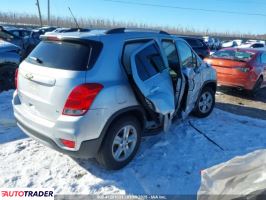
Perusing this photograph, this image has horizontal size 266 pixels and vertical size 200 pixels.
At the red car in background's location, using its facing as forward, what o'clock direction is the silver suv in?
The silver suv is roughly at 5 o'clock from the red car in background.

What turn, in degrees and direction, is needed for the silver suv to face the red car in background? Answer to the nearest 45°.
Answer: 0° — it already faces it

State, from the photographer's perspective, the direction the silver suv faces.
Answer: facing away from the viewer and to the right of the viewer

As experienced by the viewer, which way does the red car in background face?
facing away from the viewer and to the right of the viewer
